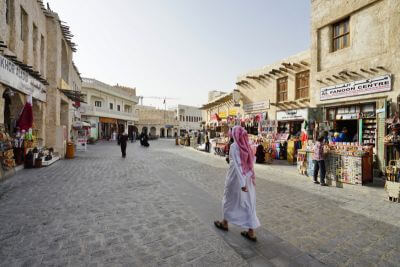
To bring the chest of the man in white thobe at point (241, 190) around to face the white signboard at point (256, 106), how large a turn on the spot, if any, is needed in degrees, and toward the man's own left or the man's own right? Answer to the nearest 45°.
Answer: approximately 45° to the man's own right

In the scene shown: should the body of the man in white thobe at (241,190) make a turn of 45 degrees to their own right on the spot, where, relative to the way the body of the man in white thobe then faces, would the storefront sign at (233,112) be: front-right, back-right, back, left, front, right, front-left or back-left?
front

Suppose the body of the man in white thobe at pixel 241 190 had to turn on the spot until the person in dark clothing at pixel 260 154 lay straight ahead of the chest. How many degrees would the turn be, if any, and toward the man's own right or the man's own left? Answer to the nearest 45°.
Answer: approximately 45° to the man's own right

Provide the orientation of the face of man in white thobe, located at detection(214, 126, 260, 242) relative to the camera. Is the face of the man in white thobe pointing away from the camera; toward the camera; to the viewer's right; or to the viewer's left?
away from the camera

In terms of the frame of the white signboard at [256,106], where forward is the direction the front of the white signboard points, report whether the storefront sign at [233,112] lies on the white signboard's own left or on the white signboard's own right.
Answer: on the white signboard's own right

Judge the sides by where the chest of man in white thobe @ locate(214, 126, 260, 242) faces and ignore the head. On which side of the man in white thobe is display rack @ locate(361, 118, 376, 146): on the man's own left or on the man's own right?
on the man's own right

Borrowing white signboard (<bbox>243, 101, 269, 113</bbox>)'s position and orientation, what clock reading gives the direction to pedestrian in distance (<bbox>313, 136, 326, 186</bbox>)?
The pedestrian in distance is roughly at 10 o'clock from the white signboard.

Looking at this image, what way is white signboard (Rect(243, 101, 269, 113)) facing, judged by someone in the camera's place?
facing the viewer and to the left of the viewer

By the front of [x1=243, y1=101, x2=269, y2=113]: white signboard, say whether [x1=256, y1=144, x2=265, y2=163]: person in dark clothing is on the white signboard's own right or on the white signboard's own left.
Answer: on the white signboard's own left

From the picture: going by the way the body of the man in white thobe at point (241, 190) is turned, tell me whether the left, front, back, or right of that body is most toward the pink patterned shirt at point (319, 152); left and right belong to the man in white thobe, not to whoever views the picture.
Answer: right

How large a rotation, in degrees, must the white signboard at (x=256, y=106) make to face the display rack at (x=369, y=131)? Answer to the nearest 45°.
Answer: approximately 90° to its left

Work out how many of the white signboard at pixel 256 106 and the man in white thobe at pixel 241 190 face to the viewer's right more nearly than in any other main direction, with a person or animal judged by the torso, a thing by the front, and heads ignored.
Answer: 0

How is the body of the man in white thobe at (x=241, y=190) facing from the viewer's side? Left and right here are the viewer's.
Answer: facing away from the viewer and to the left of the viewer

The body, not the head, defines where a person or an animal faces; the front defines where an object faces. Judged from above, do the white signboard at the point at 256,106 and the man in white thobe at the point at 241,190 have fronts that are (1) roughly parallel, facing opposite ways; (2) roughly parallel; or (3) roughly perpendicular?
roughly perpendicular
